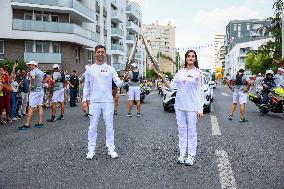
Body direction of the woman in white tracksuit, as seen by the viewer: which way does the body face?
toward the camera

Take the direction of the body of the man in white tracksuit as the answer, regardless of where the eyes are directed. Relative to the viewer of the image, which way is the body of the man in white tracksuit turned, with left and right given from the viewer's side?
facing the viewer

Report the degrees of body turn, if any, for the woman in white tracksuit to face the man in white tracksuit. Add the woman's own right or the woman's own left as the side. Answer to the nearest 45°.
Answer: approximately 90° to the woman's own right

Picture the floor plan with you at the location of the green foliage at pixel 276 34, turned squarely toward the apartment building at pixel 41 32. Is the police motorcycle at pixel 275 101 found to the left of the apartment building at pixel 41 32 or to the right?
left

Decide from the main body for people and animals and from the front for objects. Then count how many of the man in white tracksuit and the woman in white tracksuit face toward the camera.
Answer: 2

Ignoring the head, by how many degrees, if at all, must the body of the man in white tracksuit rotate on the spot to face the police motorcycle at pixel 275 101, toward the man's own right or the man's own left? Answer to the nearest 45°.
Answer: approximately 135° to the man's own left

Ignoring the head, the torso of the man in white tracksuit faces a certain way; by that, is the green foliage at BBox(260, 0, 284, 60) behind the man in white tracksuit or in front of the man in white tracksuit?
behind

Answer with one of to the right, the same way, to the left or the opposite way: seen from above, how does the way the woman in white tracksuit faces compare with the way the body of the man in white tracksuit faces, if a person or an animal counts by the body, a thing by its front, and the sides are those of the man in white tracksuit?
the same way

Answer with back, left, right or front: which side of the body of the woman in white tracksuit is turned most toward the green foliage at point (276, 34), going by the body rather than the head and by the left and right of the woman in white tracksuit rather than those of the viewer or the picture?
back

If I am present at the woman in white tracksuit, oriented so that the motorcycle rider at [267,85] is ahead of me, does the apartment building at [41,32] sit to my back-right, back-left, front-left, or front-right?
front-left

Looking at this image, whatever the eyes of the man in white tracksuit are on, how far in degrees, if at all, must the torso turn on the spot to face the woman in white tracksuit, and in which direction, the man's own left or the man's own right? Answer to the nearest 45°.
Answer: approximately 45° to the man's own left
